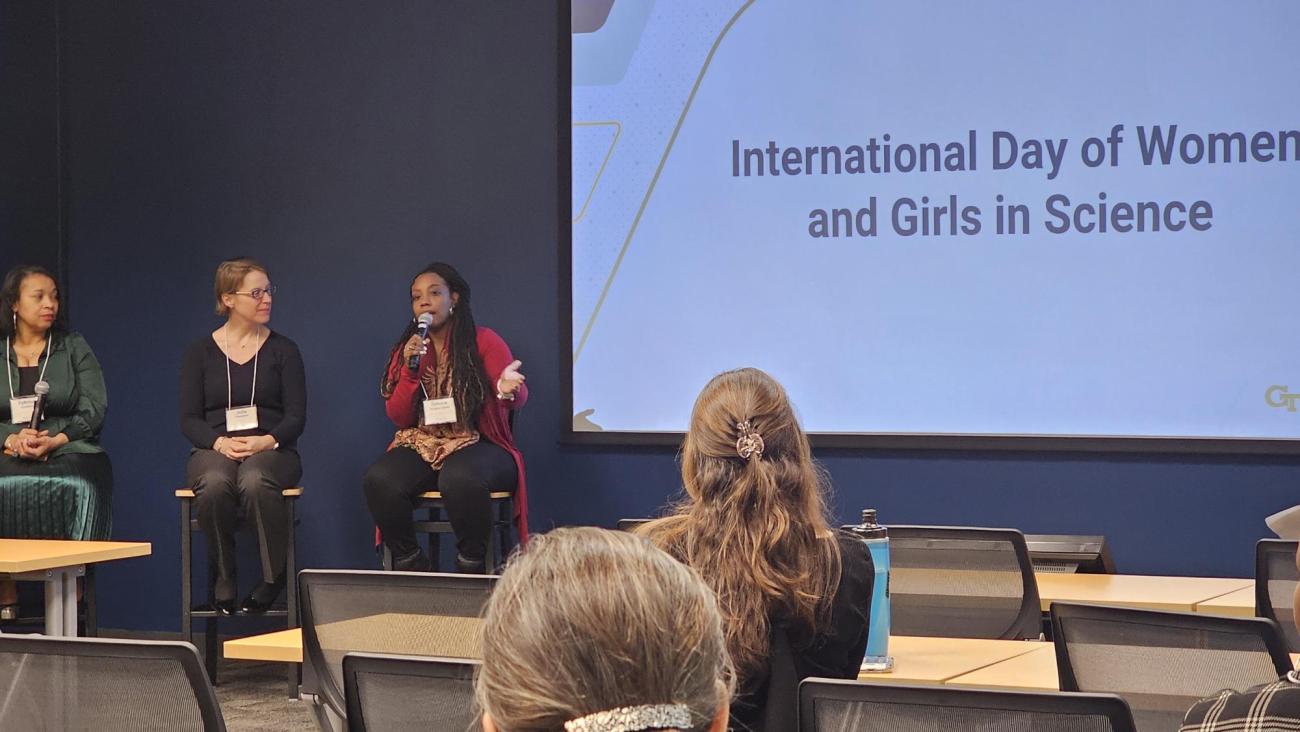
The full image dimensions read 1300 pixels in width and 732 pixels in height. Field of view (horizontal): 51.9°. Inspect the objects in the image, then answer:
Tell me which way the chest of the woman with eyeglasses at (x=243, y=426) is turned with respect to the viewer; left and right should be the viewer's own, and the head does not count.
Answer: facing the viewer

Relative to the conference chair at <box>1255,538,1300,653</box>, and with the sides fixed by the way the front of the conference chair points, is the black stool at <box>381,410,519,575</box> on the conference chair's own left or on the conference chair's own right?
on the conference chair's own left

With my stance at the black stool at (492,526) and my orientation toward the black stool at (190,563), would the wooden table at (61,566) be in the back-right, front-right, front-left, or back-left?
front-left

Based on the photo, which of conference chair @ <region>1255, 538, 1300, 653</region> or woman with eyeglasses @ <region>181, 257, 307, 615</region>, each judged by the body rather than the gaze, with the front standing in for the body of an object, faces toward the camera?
the woman with eyeglasses

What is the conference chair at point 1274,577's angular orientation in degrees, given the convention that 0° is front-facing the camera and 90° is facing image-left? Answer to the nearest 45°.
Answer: approximately 180°

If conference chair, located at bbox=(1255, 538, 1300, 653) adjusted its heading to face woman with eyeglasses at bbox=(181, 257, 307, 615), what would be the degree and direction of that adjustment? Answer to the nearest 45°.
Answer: approximately 90° to its left

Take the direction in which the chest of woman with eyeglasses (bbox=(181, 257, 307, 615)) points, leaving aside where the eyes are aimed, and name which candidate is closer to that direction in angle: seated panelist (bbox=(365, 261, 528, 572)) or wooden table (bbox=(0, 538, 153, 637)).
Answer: the wooden table

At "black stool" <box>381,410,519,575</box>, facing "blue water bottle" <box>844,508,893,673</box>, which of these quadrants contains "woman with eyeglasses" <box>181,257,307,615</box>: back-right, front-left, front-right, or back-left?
back-right

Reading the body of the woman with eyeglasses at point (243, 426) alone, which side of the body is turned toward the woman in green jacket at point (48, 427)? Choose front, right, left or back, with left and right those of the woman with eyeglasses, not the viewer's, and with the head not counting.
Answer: right

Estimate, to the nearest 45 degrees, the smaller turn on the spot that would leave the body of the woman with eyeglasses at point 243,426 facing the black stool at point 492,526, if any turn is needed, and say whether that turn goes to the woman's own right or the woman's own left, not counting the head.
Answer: approximately 90° to the woman's own left

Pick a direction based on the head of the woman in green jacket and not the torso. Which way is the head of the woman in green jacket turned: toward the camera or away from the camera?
toward the camera

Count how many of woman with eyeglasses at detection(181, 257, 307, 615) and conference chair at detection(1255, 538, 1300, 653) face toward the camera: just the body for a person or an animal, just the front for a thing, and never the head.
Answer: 1

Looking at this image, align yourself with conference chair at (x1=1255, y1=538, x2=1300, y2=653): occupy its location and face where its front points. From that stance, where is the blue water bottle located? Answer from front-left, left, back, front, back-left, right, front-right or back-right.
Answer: back-left

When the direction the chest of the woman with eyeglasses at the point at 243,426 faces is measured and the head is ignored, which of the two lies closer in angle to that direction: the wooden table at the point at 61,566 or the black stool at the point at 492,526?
the wooden table

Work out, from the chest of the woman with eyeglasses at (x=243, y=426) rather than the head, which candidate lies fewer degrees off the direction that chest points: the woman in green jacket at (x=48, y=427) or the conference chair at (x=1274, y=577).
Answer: the conference chair
